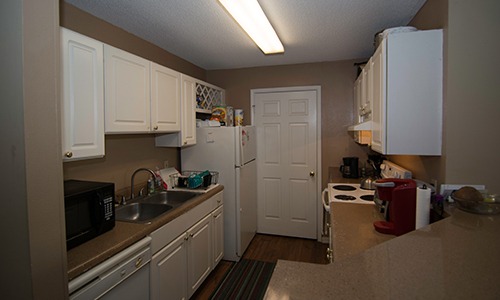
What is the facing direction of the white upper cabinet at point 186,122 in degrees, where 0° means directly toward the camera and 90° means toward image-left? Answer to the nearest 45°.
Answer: approximately 315°

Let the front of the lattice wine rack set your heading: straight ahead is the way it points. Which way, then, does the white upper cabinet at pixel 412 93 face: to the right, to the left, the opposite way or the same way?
the opposite way

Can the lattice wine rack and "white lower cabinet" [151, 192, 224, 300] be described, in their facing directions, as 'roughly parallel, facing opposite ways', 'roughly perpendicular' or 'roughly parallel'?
roughly parallel

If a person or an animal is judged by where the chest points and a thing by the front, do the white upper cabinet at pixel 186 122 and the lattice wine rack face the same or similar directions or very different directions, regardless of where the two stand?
same or similar directions

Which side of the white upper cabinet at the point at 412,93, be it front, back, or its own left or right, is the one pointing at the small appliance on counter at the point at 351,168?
right

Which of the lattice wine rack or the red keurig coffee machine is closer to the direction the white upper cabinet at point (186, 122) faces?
the red keurig coffee machine

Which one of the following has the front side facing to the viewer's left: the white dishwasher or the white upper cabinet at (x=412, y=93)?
the white upper cabinet

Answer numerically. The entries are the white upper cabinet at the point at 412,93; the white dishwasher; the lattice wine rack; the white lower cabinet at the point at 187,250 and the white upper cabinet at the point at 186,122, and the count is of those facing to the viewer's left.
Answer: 1

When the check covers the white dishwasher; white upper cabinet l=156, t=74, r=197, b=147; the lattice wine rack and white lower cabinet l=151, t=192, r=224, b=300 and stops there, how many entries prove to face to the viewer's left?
0

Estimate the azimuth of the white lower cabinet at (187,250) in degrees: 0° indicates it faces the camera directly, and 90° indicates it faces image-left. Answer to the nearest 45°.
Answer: approximately 315°

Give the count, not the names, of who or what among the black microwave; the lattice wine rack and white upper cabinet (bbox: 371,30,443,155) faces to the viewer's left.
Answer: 1

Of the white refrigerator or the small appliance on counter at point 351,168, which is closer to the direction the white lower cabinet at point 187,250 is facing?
the small appliance on counter

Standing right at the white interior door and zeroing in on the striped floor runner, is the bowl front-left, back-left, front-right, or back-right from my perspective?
front-left

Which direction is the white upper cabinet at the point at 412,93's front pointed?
to the viewer's left

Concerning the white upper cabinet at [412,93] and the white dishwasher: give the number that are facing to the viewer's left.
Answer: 1

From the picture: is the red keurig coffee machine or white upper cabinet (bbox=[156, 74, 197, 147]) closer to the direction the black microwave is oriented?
the red keurig coffee machine

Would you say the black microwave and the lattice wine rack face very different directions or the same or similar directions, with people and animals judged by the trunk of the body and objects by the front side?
same or similar directions
